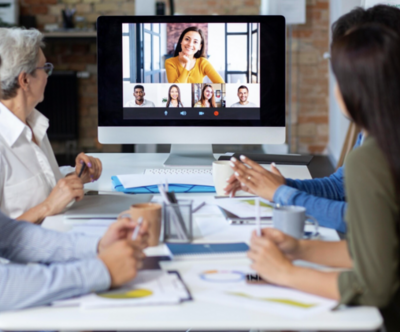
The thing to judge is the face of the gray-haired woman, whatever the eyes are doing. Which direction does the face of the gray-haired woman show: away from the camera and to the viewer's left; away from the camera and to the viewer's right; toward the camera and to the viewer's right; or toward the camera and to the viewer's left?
away from the camera and to the viewer's right

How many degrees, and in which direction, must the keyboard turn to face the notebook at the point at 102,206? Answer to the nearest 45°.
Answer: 0° — it already faces it

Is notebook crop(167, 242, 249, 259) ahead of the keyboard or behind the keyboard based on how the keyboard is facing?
ahead

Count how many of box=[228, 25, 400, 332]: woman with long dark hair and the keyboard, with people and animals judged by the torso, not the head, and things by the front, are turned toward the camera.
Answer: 1

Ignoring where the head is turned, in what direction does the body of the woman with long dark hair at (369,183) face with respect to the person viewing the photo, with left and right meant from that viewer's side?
facing away from the viewer and to the left of the viewer

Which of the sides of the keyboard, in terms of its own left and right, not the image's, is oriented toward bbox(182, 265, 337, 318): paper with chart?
front

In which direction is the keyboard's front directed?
toward the camera

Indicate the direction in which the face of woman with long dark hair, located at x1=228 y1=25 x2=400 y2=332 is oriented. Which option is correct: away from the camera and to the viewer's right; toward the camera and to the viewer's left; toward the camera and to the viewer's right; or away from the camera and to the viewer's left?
away from the camera and to the viewer's left

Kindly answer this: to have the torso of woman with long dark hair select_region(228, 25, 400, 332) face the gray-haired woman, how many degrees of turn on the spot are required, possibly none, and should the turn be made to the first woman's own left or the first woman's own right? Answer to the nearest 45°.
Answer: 0° — they already face them

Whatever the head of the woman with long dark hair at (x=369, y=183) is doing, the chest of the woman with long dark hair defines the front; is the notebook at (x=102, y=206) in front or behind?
in front
